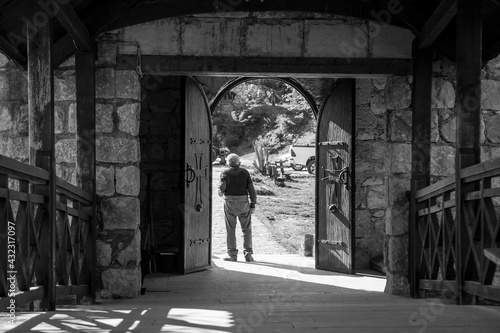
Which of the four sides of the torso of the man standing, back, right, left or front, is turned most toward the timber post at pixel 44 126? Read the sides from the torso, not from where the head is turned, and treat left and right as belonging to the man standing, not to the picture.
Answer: back

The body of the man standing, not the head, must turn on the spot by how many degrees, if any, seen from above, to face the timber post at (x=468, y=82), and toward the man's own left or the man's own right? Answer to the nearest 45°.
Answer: approximately 180°

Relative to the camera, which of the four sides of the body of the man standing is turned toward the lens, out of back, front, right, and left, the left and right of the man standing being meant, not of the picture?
back

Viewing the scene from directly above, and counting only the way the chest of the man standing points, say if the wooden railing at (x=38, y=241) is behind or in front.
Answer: behind

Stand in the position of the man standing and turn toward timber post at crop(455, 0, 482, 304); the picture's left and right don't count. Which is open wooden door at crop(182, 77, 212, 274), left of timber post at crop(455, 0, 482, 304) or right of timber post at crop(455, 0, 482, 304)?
right

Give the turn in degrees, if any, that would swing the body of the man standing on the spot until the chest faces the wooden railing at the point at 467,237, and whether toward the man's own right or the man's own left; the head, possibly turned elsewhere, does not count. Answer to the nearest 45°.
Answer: approximately 180°
